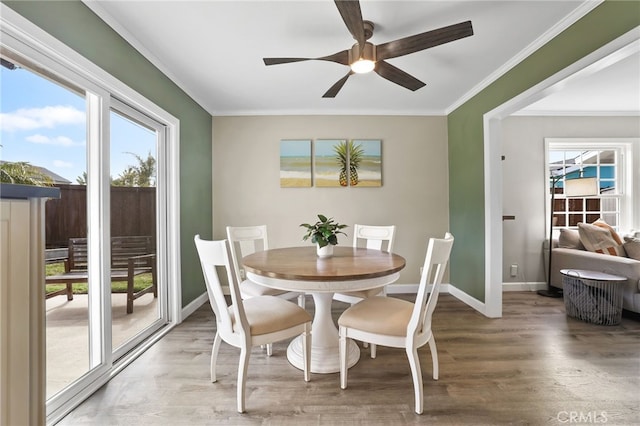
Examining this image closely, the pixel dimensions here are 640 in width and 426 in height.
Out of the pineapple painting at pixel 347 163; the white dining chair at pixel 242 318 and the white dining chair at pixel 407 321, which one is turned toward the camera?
the pineapple painting

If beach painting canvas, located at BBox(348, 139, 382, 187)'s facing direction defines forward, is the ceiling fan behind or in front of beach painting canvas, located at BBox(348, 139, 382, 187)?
in front

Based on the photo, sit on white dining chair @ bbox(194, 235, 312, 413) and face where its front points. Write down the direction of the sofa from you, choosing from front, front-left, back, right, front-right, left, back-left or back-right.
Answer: front-right

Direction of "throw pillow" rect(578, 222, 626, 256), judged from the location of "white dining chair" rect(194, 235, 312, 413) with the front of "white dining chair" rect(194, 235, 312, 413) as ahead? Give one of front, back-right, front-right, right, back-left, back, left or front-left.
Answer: front-right

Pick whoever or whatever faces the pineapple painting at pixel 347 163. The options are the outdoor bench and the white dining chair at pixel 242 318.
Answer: the white dining chair

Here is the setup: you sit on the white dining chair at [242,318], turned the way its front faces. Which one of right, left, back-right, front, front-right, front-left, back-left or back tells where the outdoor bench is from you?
left

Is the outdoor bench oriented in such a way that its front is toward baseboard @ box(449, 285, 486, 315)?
no

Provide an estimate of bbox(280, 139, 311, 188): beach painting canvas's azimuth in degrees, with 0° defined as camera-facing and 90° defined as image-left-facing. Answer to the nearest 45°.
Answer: approximately 0°

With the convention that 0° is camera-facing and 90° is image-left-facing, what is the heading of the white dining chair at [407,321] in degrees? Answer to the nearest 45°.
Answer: approximately 135°

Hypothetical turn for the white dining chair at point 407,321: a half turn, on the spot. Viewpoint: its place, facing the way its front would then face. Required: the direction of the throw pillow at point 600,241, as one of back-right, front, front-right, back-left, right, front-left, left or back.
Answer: left

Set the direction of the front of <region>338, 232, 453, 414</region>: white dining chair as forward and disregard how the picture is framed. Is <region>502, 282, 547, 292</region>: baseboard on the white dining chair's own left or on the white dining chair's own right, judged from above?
on the white dining chair's own right

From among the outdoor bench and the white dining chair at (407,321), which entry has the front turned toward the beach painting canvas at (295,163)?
the white dining chair

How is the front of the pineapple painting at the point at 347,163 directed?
toward the camera

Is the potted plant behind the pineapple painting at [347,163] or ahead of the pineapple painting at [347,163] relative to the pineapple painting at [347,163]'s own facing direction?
ahead

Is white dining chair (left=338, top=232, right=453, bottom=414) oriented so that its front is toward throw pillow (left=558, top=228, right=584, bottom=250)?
no

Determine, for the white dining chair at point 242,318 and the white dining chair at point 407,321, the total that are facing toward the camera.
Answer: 0

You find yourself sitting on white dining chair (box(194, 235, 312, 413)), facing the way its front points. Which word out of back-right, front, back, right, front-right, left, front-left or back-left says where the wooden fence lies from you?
left

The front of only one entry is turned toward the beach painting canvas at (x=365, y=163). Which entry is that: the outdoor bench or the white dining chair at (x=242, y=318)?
the white dining chair

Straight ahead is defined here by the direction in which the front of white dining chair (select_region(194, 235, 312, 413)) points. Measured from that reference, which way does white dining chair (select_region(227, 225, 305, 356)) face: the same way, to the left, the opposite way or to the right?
to the right

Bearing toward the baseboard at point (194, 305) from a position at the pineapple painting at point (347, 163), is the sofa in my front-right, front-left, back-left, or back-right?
back-left

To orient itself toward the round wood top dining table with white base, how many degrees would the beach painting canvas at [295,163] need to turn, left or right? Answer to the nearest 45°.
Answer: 0° — it already faces it

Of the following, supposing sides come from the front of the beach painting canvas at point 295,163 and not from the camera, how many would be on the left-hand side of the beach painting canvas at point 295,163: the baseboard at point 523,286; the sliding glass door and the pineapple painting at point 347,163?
2
